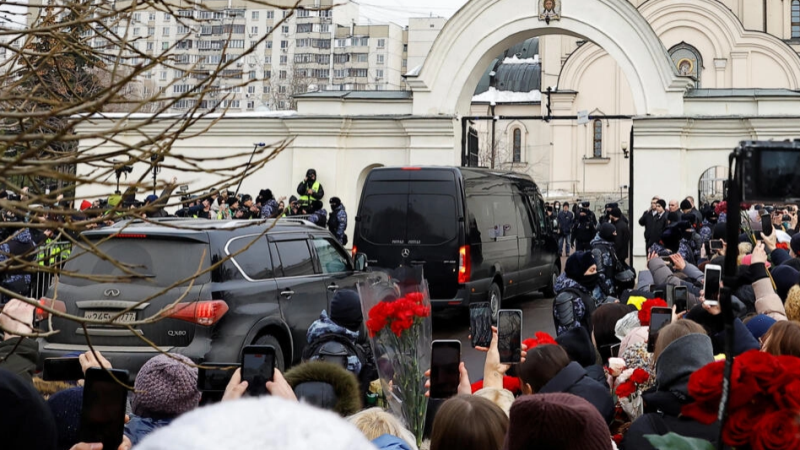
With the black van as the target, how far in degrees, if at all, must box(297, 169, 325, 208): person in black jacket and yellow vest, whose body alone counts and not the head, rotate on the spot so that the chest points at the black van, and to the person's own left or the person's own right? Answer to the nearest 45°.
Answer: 0° — they already face it

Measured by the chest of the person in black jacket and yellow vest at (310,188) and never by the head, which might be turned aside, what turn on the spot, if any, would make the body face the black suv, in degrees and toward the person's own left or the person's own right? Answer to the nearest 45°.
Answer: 0° — they already face it

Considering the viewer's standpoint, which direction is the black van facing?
facing away from the viewer and to the right of the viewer

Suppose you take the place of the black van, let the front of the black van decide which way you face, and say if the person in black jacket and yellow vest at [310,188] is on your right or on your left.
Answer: on your left

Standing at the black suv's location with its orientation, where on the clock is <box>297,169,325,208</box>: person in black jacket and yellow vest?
The person in black jacket and yellow vest is roughly at 11 o'clock from the black suv.

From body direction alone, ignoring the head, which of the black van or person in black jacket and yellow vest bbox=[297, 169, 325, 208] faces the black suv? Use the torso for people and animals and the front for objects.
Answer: the person in black jacket and yellow vest

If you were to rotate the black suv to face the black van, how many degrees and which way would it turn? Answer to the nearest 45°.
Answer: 0° — it already faces it

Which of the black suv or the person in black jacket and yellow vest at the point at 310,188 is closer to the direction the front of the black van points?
the person in black jacket and yellow vest
